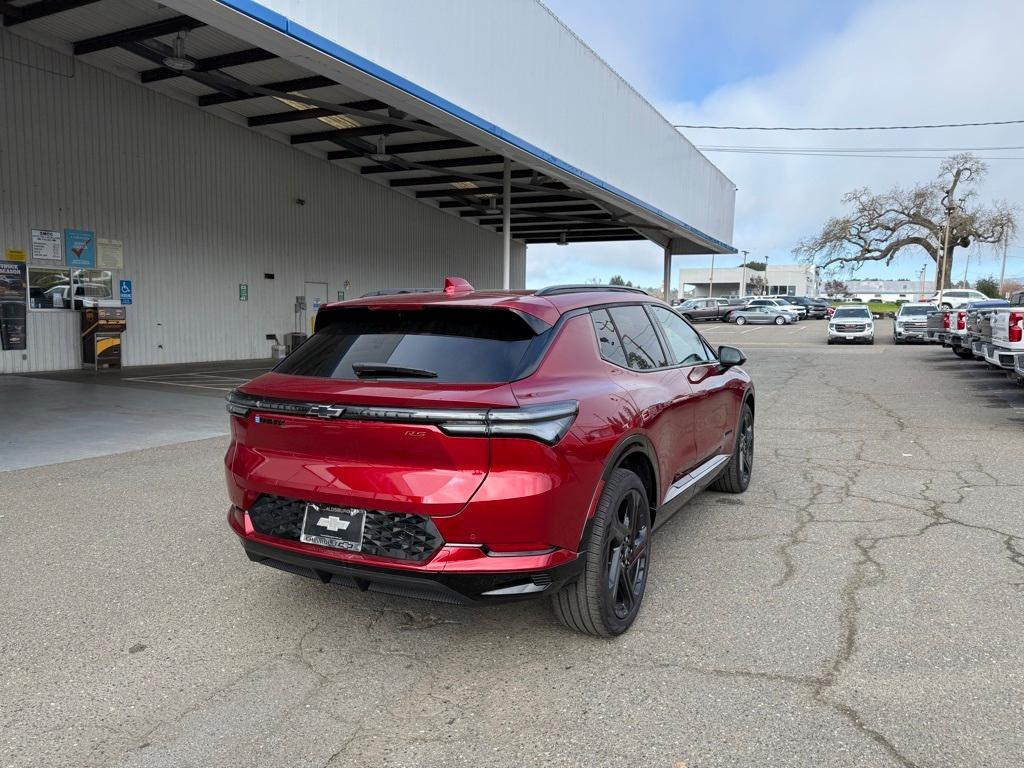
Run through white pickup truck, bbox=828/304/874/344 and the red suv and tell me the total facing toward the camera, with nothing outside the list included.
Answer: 1

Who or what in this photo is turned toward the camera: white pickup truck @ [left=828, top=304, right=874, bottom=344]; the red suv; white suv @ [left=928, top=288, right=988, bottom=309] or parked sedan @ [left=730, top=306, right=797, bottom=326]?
white pickup truck @ [left=828, top=304, right=874, bottom=344]

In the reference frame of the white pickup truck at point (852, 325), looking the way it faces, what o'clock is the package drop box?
The package drop box is roughly at 1 o'clock from the white pickup truck.

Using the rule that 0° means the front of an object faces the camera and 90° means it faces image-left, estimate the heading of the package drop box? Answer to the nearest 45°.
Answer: approximately 315°

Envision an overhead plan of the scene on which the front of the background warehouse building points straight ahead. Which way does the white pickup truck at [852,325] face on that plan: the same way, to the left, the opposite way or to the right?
to the right

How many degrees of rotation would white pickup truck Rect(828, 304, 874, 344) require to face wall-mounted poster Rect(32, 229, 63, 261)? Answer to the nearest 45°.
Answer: approximately 45° to its right

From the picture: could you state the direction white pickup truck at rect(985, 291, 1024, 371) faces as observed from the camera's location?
facing away from the viewer and to the right of the viewer

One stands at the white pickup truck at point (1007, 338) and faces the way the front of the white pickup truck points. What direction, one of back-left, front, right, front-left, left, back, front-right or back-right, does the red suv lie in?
back-right

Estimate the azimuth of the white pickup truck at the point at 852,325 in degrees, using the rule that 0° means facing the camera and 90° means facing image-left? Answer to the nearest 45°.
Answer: approximately 0°

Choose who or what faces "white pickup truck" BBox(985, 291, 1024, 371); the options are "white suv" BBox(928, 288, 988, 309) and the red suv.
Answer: the red suv
